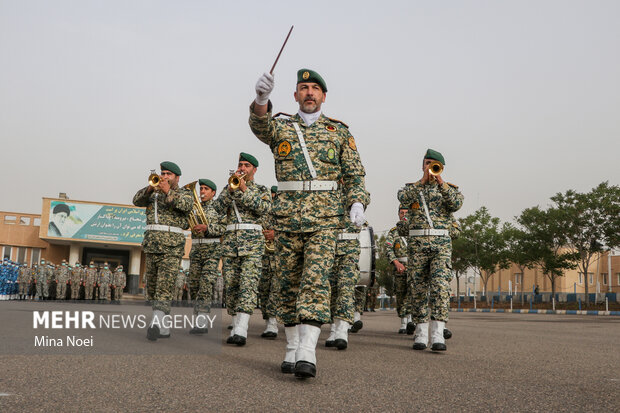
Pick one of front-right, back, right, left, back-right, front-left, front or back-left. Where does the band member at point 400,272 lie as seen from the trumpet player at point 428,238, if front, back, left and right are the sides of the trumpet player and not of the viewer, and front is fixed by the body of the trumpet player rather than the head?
back

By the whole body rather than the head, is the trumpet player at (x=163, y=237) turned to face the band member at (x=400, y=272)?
no

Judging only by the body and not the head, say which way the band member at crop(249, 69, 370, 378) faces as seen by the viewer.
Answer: toward the camera

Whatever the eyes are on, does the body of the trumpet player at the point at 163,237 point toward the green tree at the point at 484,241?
no

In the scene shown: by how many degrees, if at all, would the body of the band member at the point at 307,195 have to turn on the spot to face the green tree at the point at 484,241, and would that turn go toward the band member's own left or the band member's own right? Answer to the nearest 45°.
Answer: approximately 180°

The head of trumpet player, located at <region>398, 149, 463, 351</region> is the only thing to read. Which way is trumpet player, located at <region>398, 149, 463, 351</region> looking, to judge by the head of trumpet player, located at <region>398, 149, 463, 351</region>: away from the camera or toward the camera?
toward the camera

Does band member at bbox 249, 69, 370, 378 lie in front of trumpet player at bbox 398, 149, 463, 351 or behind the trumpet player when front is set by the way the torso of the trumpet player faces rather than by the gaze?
in front

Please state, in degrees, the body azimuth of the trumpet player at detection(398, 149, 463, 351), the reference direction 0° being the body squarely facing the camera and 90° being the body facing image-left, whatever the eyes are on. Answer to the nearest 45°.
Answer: approximately 0°

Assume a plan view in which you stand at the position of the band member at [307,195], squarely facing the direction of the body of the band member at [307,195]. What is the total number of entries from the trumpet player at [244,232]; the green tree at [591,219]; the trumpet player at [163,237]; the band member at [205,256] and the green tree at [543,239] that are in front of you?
0

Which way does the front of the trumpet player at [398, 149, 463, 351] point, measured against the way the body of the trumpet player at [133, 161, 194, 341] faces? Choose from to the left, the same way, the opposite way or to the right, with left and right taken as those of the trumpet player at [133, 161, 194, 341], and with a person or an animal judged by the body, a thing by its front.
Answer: the same way

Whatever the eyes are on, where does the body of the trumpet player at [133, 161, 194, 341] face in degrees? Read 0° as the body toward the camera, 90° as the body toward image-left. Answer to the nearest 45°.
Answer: approximately 45°

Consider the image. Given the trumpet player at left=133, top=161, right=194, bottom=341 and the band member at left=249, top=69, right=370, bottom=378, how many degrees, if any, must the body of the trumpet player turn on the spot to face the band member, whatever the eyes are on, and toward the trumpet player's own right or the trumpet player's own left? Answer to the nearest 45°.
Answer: approximately 45° to the trumpet player's own left

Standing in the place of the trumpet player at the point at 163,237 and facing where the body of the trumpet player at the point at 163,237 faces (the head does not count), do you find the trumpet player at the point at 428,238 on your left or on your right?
on your left

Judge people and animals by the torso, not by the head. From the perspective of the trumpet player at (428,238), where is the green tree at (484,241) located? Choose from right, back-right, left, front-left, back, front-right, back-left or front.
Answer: back

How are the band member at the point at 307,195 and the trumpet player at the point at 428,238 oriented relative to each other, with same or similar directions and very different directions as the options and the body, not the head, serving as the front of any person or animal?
same or similar directions

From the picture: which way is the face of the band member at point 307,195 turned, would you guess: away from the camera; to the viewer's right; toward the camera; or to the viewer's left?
toward the camera

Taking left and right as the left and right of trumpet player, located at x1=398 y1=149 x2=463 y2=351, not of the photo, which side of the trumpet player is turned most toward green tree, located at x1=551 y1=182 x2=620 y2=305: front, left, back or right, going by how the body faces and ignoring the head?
back
